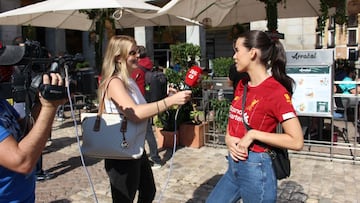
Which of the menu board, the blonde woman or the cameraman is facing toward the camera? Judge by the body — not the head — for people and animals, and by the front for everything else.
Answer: the menu board

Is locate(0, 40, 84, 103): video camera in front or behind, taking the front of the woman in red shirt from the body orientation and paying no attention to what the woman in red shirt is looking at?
in front

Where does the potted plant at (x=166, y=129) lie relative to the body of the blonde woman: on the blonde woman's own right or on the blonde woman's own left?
on the blonde woman's own left

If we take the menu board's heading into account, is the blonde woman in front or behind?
in front

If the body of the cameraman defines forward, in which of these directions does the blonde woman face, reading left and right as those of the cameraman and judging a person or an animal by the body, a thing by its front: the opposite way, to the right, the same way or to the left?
the same way

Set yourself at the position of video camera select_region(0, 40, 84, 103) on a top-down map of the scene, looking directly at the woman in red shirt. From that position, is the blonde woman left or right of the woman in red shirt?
left

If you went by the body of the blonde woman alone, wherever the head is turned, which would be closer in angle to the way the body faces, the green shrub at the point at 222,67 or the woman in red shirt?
the woman in red shirt

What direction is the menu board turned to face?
toward the camera

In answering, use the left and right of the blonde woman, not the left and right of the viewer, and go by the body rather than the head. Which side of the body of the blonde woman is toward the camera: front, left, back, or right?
right

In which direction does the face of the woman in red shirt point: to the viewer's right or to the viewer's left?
to the viewer's left

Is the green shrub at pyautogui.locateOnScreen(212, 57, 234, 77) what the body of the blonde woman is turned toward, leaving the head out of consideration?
no

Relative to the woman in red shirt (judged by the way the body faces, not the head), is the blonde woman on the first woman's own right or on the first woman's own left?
on the first woman's own right

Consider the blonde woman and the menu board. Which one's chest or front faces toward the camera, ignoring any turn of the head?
the menu board

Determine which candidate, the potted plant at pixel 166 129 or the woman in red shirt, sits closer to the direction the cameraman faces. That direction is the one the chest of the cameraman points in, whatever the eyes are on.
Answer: the woman in red shirt

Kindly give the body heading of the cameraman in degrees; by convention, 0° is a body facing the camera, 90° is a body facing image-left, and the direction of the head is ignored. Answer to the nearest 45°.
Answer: approximately 270°

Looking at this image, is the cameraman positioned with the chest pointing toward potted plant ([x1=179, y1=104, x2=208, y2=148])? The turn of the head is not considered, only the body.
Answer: no

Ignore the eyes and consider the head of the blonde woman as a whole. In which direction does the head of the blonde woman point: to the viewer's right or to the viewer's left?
to the viewer's right

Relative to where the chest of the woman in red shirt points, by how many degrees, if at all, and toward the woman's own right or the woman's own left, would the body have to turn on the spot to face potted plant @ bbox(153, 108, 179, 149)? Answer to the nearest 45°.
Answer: approximately 135° to the woman's own right
